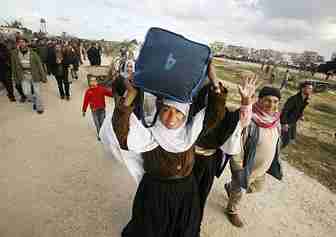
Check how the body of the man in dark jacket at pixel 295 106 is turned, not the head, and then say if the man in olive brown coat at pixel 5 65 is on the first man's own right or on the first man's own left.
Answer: on the first man's own right

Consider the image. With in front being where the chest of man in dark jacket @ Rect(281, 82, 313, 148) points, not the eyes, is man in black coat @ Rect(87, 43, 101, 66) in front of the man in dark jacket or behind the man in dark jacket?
behind

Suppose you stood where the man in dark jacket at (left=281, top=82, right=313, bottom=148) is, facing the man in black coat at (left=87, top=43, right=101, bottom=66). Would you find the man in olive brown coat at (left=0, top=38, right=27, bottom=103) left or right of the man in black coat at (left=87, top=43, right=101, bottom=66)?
left
